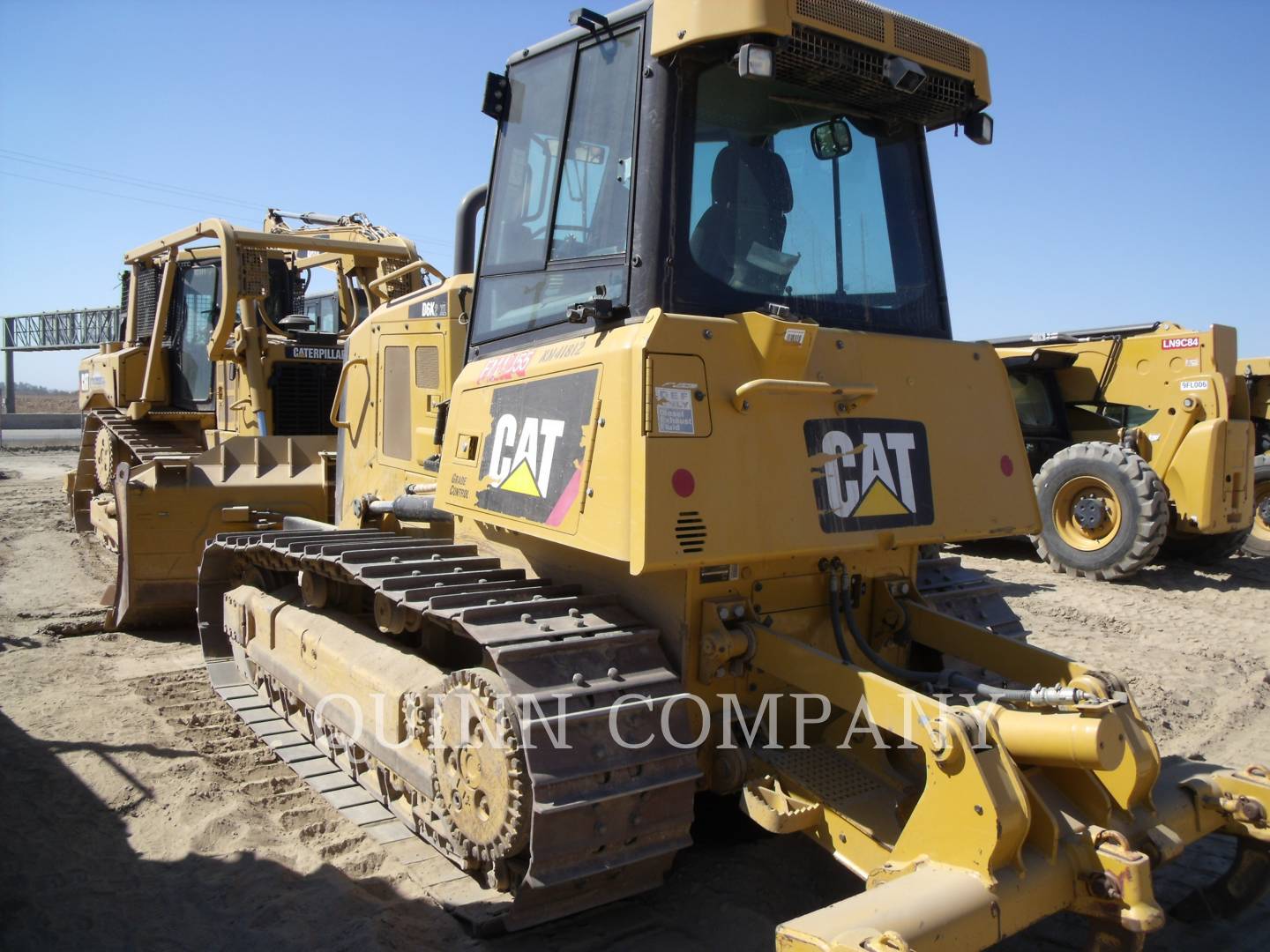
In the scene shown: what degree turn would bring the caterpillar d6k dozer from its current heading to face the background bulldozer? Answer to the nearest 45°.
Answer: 0° — it already faces it

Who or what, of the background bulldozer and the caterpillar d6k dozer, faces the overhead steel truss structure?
the caterpillar d6k dozer

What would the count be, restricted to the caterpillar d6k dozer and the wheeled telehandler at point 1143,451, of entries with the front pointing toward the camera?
0

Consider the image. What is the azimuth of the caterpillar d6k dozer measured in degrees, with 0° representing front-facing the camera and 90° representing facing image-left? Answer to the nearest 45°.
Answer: approximately 135°

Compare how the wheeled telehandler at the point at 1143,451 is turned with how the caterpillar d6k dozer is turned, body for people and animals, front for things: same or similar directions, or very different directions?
same or similar directions

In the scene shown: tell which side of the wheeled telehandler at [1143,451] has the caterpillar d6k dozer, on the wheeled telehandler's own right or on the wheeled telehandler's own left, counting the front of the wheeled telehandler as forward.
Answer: on the wheeled telehandler's own left

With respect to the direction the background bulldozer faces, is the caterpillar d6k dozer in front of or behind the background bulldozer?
in front

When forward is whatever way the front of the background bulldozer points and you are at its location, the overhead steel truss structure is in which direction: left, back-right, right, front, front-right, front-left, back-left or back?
back-left

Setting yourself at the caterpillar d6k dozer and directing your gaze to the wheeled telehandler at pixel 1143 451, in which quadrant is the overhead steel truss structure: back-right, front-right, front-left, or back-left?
front-left

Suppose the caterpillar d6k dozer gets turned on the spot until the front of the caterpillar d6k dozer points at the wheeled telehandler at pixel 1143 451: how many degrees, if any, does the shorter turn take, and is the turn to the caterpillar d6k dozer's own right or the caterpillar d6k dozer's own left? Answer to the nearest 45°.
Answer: approximately 90° to the caterpillar d6k dozer's own right

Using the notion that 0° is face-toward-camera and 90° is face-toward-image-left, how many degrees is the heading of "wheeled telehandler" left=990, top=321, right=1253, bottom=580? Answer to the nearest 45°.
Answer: approximately 135°

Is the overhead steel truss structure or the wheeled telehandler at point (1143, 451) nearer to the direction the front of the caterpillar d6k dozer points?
the overhead steel truss structure

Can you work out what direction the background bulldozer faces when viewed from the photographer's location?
facing the viewer and to the right of the viewer

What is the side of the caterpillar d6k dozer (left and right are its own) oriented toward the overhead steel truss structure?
front
